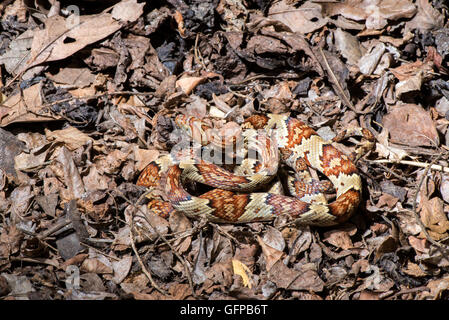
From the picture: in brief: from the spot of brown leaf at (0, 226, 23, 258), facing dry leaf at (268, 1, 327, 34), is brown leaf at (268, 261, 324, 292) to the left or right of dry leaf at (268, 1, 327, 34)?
right

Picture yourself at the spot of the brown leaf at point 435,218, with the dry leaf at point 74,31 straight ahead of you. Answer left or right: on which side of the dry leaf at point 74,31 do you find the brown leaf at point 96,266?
left

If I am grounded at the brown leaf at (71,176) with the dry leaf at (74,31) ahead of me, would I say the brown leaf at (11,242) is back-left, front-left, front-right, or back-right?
back-left
